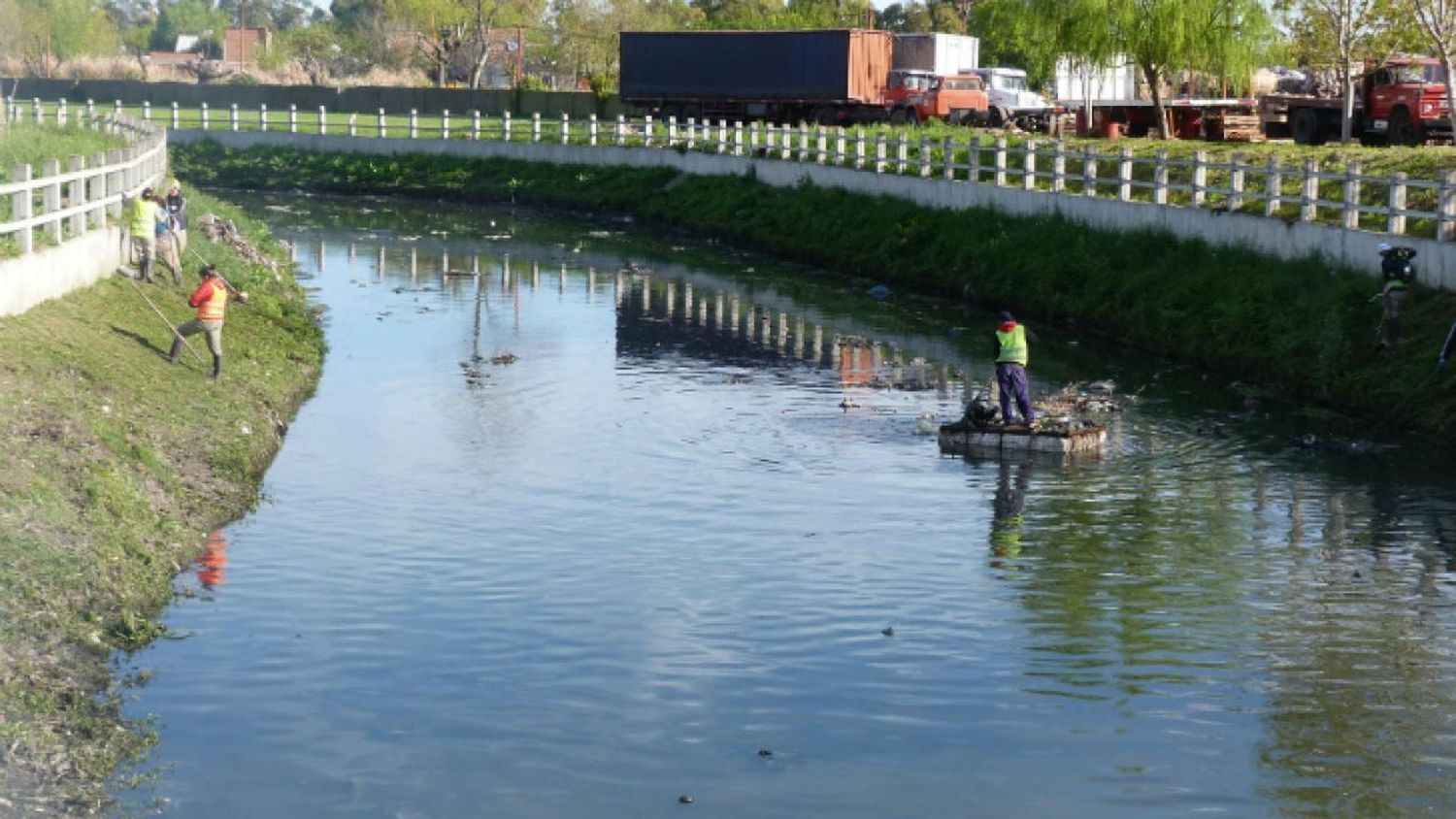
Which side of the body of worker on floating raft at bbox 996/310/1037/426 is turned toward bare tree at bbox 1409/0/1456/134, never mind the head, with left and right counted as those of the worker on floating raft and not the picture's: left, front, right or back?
front

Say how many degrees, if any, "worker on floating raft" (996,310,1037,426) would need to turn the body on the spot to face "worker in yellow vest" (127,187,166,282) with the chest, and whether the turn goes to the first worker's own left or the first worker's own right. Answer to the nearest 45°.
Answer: approximately 90° to the first worker's own left

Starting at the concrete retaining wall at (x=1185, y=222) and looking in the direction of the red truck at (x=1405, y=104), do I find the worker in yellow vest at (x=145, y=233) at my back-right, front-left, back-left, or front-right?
back-left

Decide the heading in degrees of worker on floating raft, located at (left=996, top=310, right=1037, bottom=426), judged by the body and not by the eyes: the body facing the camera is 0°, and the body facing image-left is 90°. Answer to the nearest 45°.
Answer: approximately 180°

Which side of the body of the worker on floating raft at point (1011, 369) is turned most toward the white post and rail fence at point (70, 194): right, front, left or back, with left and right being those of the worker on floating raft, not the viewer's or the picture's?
left

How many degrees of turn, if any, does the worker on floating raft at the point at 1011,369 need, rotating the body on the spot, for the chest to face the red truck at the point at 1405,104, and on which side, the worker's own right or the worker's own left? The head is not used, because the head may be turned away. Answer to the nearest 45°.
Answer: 0° — they already face it

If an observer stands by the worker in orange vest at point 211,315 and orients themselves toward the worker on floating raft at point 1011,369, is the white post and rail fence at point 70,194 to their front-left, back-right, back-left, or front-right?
back-left

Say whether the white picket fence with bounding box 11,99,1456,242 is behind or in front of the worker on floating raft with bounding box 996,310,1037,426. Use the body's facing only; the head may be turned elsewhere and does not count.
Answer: in front

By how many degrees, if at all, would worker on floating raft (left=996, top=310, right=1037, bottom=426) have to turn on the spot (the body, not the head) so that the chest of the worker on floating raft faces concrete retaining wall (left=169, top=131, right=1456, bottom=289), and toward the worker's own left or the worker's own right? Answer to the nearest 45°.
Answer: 0° — they already face it
